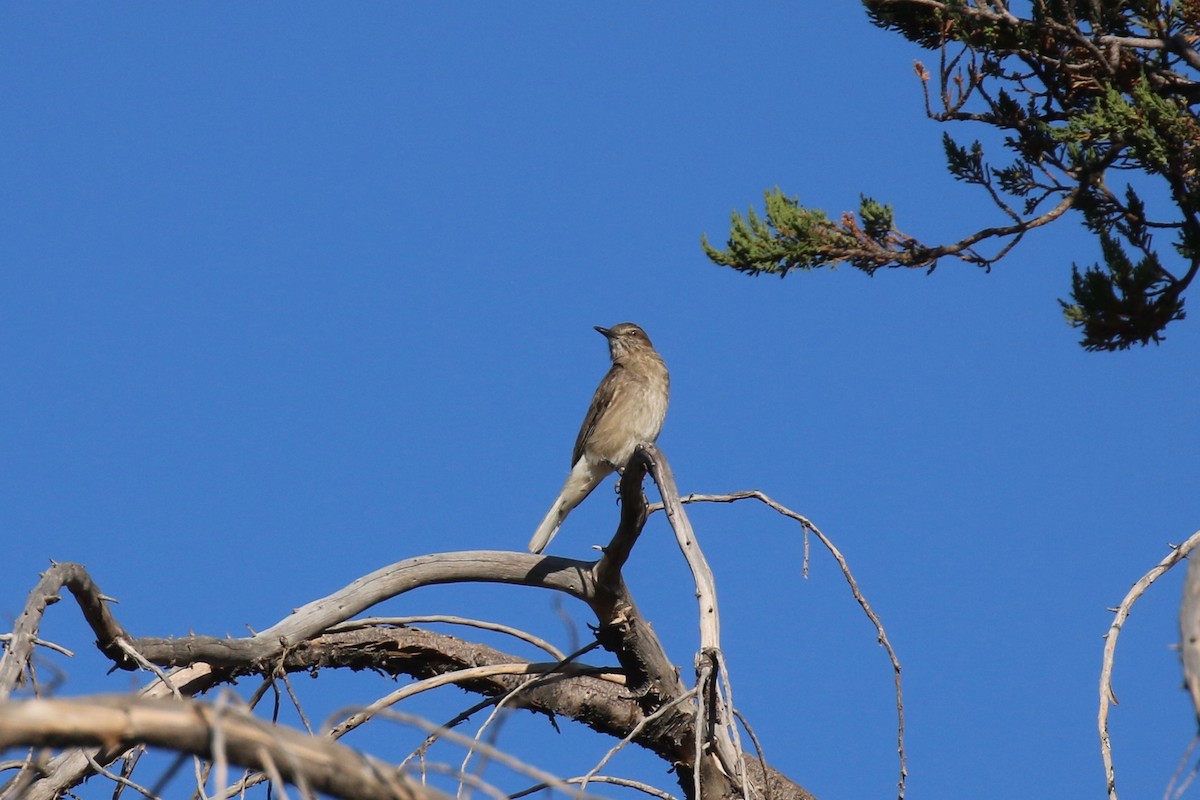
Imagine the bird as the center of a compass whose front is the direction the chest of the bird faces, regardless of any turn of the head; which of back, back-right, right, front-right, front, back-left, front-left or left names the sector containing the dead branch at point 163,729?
front-right
